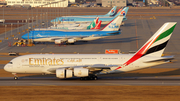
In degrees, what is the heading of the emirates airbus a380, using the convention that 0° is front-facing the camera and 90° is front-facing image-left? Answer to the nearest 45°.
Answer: approximately 90°
